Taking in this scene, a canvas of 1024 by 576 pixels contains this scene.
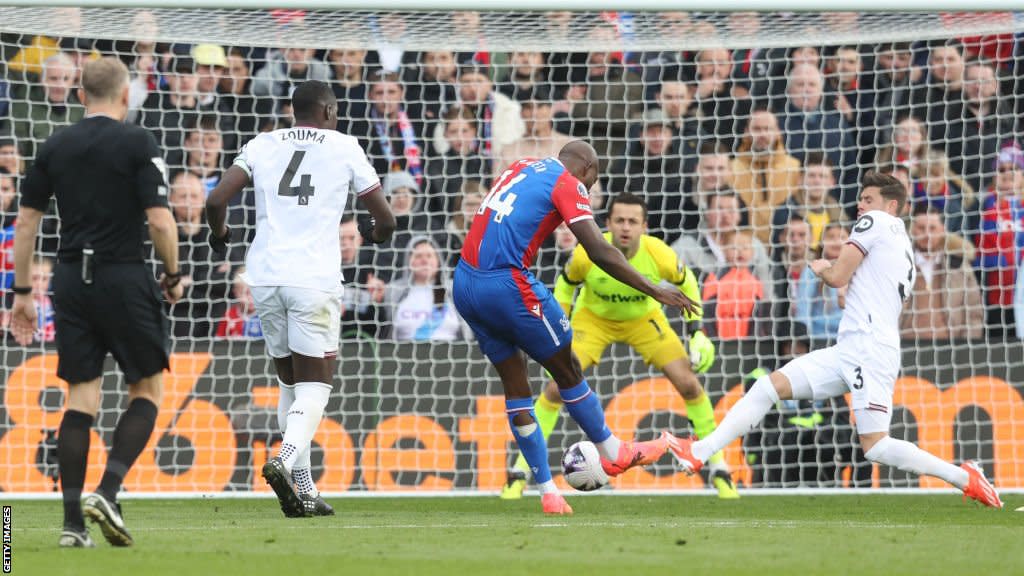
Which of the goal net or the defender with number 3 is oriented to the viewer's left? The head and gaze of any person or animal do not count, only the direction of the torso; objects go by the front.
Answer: the defender with number 3

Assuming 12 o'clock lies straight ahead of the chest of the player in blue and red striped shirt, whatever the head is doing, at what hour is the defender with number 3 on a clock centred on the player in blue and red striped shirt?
The defender with number 3 is roughly at 1 o'clock from the player in blue and red striped shirt.

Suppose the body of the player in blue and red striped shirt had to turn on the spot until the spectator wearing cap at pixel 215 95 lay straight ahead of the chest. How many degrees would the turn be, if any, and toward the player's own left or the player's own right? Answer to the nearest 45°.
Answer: approximately 90° to the player's own left

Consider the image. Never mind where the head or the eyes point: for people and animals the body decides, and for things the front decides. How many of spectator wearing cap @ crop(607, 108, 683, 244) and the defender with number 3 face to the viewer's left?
1

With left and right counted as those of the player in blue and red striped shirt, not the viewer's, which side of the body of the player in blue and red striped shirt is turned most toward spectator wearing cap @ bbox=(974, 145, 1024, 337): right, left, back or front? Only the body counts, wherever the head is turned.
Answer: front

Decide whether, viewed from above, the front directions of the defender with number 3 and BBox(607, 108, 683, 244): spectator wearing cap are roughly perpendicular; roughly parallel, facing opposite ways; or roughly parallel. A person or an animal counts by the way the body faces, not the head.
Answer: roughly perpendicular

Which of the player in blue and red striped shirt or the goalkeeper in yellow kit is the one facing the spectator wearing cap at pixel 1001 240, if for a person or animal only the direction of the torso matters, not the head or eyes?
the player in blue and red striped shirt

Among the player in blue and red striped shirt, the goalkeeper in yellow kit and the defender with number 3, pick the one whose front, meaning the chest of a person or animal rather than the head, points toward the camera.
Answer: the goalkeeper in yellow kit

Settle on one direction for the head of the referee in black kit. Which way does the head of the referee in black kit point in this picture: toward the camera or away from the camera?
away from the camera

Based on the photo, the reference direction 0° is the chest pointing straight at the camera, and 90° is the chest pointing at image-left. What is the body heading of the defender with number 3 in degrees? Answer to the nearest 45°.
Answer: approximately 90°

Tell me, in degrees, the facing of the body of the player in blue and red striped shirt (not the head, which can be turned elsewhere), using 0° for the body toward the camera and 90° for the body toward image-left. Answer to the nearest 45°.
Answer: approximately 225°
